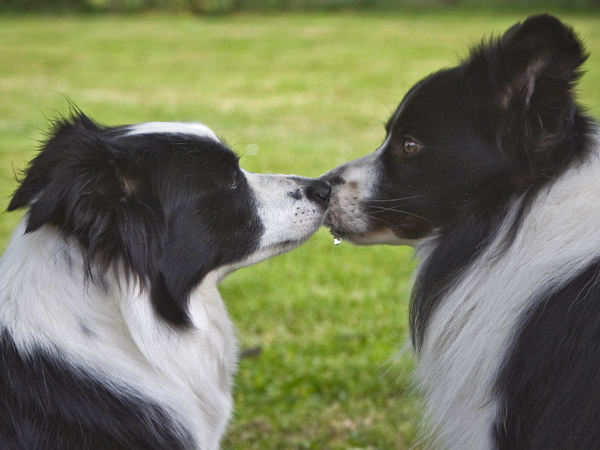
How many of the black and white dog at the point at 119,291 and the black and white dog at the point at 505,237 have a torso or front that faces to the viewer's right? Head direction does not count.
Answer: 1

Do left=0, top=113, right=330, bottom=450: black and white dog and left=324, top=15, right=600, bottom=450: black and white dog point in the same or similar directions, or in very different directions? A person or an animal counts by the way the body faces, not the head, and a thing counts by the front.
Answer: very different directions

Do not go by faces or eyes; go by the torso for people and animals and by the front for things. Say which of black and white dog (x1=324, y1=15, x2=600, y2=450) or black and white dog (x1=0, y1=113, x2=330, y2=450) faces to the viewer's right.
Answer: black and white dog (x1=0, y1=113, x2=330, y2=450)

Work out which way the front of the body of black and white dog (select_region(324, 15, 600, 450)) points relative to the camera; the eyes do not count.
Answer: to the viewer's left

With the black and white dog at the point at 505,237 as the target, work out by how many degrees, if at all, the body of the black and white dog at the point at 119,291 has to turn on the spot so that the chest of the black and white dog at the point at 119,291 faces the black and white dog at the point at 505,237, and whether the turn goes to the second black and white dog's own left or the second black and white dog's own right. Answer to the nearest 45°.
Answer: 0° — it already faces it

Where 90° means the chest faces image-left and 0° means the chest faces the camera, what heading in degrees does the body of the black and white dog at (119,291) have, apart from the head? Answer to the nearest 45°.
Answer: approximately 270°

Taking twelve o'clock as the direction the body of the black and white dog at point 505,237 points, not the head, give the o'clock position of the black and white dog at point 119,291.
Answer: the black and white dog at point 119,291 is roughly at 11 o'clock from the black and white dog at point 505,237.
